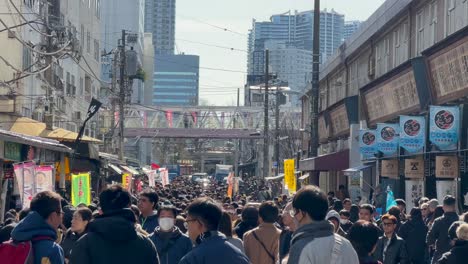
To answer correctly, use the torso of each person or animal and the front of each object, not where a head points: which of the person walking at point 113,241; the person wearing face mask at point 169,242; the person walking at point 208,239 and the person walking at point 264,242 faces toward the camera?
the person wearing face mask

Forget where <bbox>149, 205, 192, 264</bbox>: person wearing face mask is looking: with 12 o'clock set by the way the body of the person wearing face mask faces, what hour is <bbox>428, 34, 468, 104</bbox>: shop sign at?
The shop sign is roughly at 7 o'clock from the person wearing face mask.

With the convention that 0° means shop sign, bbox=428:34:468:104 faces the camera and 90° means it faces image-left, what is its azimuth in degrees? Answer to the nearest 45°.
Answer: approximately 45°

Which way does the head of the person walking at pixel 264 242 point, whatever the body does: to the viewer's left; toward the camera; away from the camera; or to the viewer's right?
away from the camera

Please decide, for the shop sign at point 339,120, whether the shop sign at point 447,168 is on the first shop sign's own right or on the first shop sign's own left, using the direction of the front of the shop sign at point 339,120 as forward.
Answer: on the first shop sign's own left

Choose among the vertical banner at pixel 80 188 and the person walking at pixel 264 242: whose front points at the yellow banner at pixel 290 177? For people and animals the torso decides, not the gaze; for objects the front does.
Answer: the person walking
